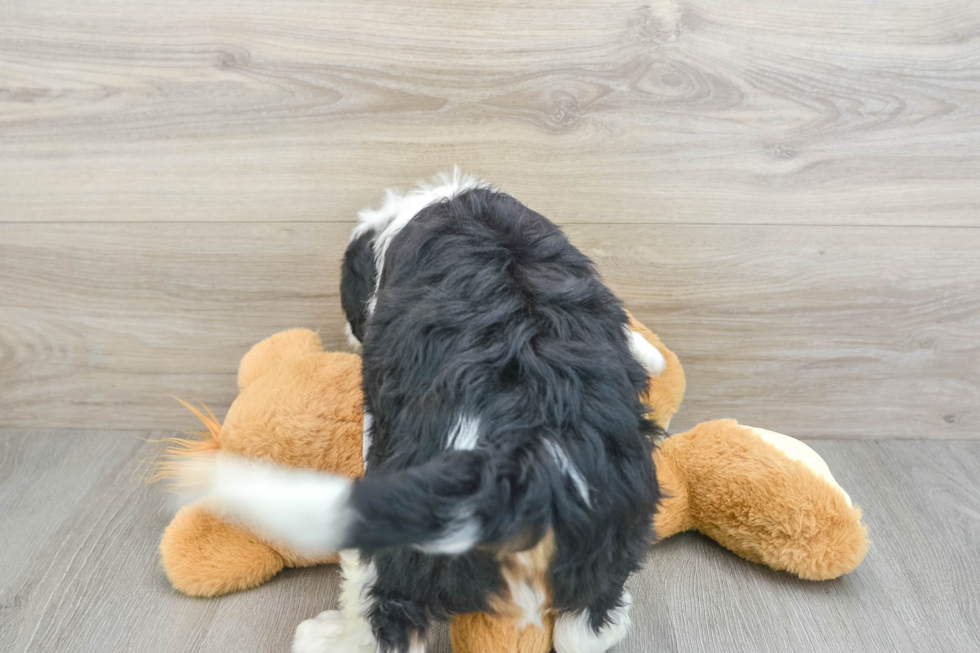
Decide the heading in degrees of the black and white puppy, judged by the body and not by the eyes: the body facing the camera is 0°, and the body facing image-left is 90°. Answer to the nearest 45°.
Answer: approximately 180°
